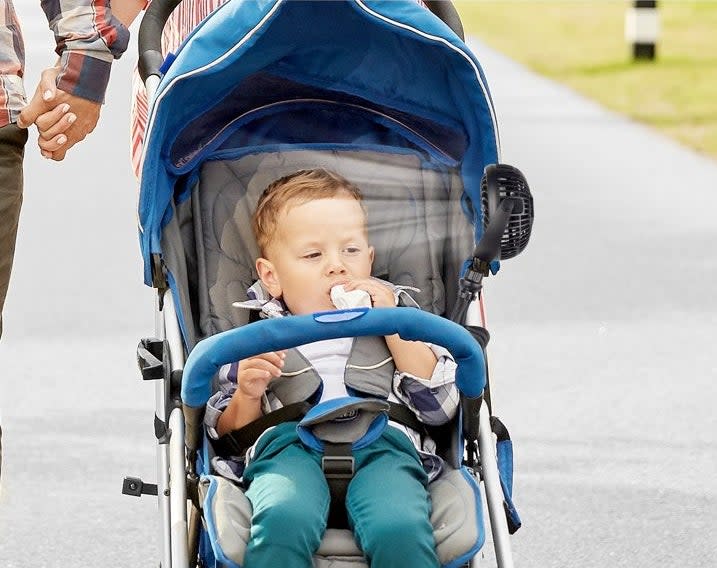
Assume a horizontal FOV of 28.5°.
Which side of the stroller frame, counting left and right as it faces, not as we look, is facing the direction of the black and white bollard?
back

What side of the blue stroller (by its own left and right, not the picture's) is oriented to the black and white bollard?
back
